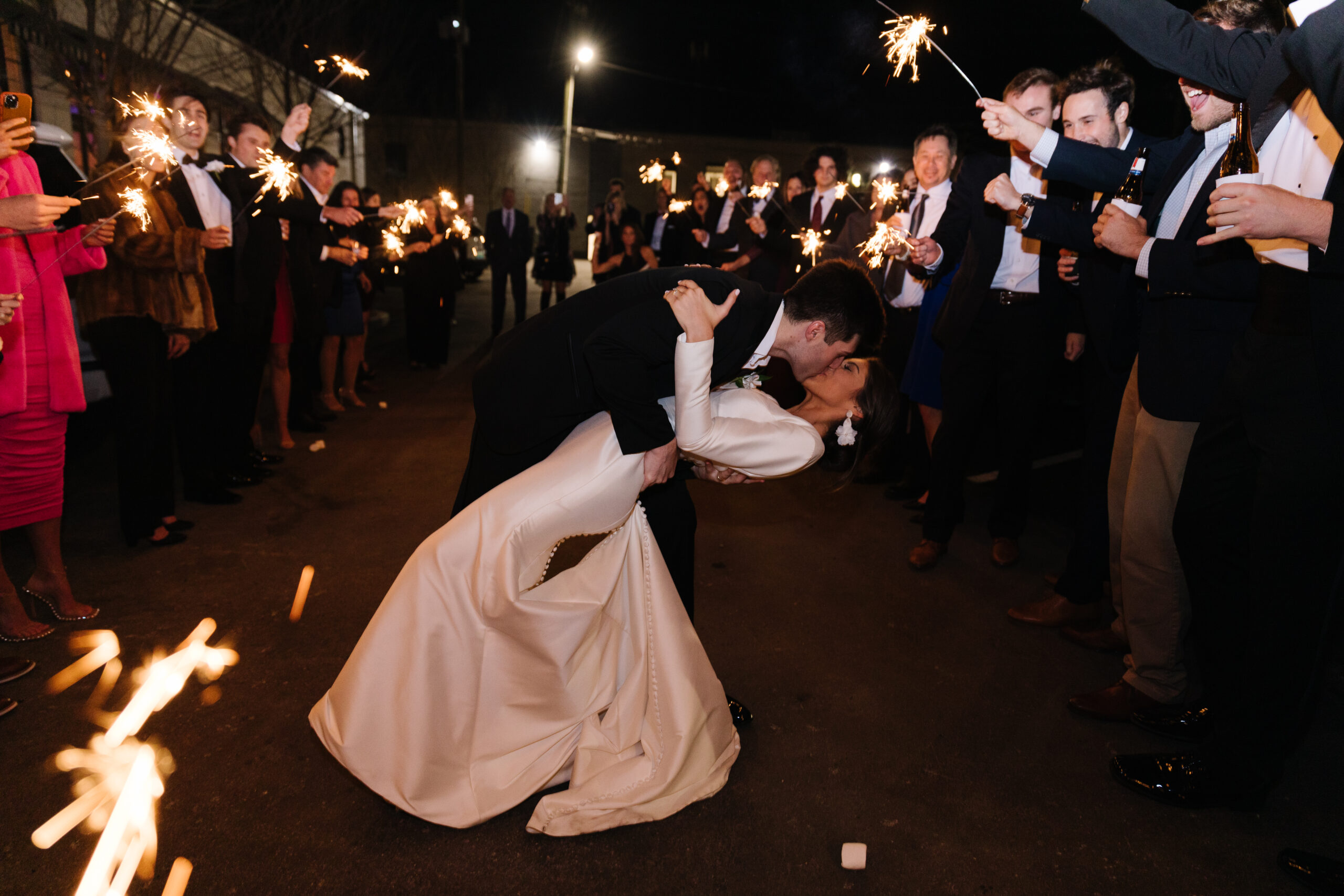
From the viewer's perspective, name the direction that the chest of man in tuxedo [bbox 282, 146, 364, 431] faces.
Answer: to the viewer's right

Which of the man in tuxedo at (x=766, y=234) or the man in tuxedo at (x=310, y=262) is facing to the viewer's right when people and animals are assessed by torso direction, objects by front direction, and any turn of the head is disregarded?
the man in tuxedo at (x=310, y=262)

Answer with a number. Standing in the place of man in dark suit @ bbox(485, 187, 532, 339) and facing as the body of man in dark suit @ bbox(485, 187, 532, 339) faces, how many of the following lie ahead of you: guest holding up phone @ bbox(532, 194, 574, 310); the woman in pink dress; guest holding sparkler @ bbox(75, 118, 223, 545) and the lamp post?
2

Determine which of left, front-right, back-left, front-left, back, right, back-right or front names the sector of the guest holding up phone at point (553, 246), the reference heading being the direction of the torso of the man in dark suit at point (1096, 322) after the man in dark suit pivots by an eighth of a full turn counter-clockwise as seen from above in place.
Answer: back-right

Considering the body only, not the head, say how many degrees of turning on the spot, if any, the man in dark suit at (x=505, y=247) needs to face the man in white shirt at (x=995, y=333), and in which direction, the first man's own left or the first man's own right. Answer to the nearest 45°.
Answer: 0° — they already face them

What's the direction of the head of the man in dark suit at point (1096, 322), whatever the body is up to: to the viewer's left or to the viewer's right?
to the viewer's left

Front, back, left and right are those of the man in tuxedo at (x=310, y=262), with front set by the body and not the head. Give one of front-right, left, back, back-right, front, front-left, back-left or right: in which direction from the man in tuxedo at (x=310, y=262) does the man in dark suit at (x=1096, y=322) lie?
front-right

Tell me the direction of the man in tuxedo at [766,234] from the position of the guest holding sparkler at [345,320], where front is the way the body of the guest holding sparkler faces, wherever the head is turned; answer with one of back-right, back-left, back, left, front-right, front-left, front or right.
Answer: front-left

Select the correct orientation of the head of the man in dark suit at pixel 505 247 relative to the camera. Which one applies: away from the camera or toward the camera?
toward the camera

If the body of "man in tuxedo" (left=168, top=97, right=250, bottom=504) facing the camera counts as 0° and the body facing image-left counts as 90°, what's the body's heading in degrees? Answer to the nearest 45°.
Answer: approximately 315°

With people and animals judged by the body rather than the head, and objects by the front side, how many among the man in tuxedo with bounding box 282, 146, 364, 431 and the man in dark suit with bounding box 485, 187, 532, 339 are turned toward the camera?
1

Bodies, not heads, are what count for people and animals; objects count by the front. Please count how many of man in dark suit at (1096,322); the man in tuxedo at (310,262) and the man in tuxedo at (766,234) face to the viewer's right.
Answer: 1

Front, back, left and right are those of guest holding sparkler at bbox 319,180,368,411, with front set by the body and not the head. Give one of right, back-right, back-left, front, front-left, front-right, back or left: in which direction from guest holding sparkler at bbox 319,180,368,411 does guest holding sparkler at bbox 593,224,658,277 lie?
left

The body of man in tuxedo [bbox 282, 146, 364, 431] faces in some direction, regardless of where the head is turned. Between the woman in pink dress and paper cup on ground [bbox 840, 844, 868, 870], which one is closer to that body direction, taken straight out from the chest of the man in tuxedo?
the paper cup on ground
